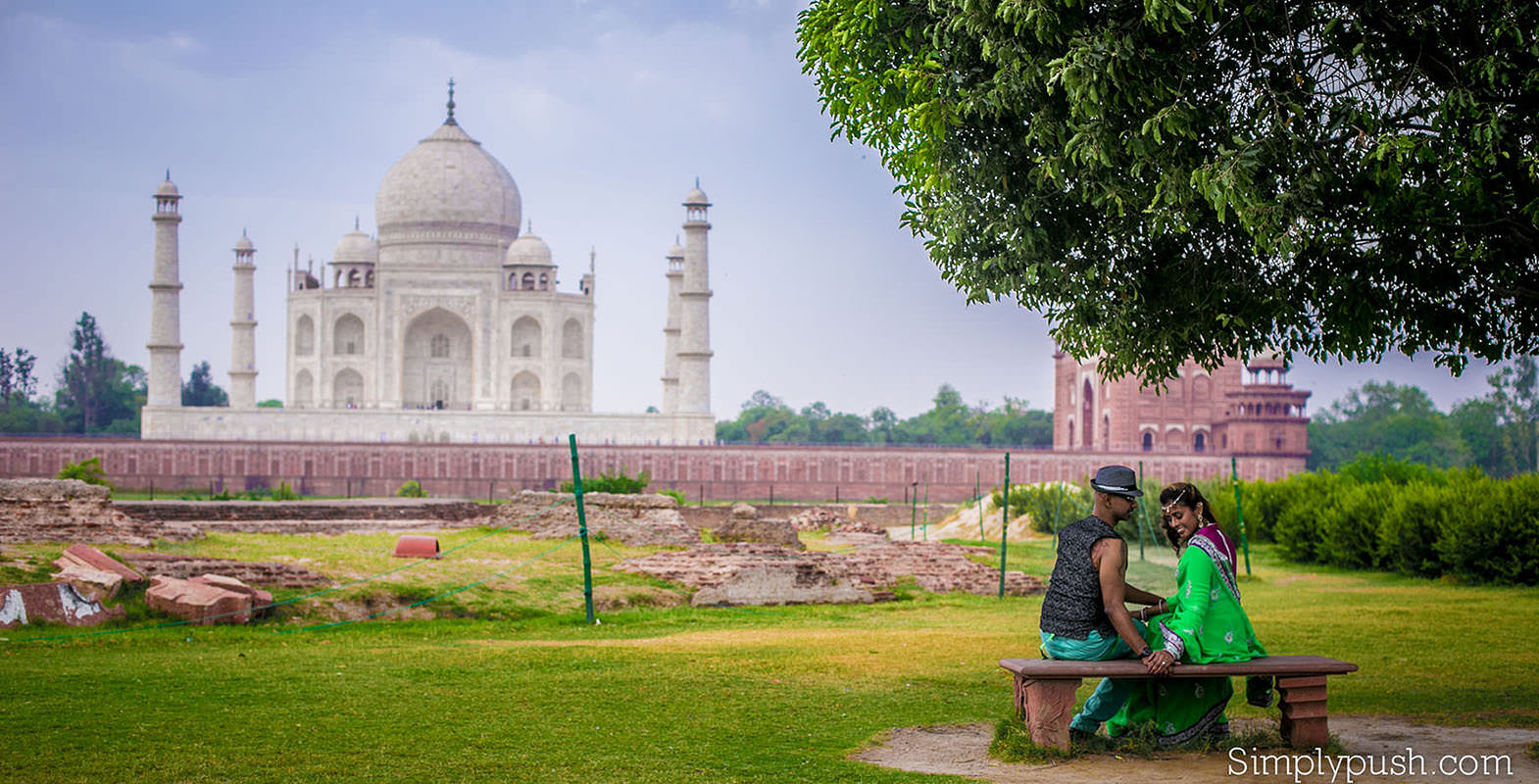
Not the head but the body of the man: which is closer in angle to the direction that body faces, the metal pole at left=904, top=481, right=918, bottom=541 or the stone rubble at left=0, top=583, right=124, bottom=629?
the metal pole

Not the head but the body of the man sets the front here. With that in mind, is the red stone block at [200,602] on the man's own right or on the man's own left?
on the man's own left

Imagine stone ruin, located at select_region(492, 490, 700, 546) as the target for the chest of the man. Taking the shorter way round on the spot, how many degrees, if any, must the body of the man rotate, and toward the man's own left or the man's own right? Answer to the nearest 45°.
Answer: approximately 90° to the man's own left

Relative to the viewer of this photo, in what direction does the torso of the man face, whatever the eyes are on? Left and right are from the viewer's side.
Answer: facing away from the viewer and to the right of the viewer

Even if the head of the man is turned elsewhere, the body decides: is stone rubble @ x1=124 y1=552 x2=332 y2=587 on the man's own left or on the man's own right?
on the man's own left

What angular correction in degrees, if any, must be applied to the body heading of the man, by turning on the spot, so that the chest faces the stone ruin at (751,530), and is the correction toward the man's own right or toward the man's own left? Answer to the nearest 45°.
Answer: approximately 45° to the man's own left

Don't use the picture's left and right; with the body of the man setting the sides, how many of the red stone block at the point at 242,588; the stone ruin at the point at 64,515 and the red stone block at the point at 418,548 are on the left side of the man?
3

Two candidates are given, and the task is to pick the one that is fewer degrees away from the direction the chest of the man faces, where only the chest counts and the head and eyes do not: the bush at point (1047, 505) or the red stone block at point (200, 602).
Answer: the bush

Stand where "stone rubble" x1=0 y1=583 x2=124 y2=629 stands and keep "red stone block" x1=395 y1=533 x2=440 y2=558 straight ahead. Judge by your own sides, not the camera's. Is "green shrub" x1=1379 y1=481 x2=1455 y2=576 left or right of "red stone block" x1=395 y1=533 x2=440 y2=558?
right

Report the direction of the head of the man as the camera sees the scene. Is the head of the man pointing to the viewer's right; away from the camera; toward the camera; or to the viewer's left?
to the viewer's right

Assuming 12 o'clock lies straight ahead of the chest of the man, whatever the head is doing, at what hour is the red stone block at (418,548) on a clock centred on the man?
The red stone block is roughly at 9 o'clock from the man.

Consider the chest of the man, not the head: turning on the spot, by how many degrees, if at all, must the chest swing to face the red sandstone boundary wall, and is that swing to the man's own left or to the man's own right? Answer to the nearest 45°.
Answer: approximately 45° to the man's own left

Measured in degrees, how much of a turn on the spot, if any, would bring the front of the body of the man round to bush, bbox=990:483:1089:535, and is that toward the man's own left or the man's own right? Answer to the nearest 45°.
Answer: approximately 45° to the man's own left
